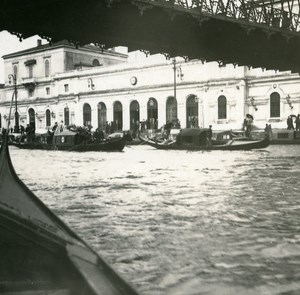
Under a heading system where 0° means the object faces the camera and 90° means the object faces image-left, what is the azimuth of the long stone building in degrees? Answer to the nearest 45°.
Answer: approximately 45°

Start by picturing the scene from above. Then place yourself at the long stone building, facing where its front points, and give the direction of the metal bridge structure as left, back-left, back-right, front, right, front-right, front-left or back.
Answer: front-left

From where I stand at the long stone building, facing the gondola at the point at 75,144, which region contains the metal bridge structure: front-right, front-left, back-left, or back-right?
front-left

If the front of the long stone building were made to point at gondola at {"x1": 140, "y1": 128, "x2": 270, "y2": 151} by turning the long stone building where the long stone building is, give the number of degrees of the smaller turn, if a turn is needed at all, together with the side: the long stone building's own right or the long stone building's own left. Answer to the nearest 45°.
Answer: approximately 45° to the long stone building's own left
